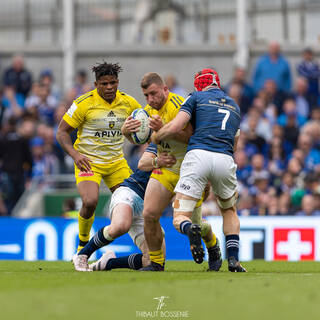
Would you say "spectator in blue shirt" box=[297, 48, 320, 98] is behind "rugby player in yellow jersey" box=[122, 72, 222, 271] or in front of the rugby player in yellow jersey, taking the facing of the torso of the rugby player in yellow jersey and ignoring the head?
behind

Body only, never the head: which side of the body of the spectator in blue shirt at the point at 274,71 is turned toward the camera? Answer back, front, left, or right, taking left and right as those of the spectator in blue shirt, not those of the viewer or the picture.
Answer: front

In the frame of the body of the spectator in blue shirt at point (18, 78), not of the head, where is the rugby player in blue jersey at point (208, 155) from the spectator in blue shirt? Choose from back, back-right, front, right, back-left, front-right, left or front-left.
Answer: front

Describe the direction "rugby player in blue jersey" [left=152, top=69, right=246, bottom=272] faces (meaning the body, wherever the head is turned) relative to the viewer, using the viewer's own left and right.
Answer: facing away from the viewer and to the left of the viewer

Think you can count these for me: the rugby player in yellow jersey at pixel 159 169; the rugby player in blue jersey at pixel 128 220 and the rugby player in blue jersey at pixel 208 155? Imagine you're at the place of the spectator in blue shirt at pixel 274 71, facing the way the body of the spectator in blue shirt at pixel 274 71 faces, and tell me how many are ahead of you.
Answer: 3

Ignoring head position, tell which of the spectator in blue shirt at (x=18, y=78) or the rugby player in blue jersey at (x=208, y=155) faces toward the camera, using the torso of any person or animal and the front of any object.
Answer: the spectator in blue shirt

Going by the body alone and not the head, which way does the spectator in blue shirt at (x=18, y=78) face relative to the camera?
toward the camera

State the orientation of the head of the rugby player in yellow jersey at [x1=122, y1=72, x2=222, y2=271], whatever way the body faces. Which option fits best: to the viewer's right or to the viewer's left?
to the viewer's left

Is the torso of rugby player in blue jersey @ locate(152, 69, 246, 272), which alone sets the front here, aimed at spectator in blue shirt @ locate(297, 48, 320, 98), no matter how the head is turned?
no

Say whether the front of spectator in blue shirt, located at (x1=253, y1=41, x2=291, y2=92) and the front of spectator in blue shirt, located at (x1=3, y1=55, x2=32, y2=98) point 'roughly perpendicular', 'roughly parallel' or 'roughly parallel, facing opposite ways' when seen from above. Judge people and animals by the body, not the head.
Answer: roughly parallel

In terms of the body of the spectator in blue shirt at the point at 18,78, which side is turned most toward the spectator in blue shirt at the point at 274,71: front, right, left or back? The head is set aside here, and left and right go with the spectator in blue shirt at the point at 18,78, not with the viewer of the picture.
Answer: left

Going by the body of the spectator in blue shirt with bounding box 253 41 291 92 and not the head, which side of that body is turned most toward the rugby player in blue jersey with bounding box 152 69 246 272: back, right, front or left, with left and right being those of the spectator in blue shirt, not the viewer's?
front

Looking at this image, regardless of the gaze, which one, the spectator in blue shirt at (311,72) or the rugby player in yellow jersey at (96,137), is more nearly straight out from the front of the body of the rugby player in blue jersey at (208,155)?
the rugby player in yellow jersey
